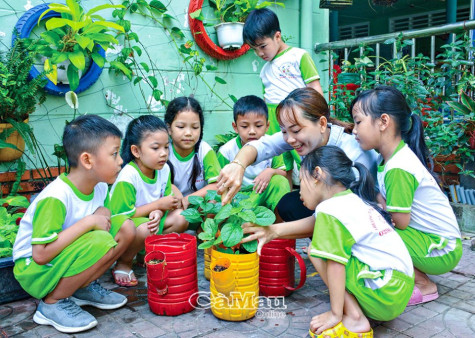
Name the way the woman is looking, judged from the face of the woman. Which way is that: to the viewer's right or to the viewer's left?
to the viewer's left

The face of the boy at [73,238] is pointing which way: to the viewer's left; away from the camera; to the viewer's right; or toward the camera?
to the viewer's right

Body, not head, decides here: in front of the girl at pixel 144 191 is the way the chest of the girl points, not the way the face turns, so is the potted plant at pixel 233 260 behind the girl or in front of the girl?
in front

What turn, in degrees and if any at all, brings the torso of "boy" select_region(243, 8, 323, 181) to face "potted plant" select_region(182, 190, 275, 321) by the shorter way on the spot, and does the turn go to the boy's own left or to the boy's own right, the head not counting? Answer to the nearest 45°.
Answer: approximately 45° to the boy's own left

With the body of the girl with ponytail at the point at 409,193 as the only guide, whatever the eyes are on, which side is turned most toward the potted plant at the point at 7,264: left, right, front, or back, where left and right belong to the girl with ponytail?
front

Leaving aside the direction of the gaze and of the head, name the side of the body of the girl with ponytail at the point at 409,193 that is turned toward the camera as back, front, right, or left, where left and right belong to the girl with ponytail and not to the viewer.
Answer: left

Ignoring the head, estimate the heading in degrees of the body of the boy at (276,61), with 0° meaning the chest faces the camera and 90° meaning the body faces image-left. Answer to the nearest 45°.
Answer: approximately 45°

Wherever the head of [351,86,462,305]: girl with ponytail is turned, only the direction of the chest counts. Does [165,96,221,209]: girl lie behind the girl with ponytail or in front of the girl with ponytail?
in front

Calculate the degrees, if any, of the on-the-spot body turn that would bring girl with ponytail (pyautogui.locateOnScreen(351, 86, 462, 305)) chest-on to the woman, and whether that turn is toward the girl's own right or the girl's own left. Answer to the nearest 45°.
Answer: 0° — they already face them

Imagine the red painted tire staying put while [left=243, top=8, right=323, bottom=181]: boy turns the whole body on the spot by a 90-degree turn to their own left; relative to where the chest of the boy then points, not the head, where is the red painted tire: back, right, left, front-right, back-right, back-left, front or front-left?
back
